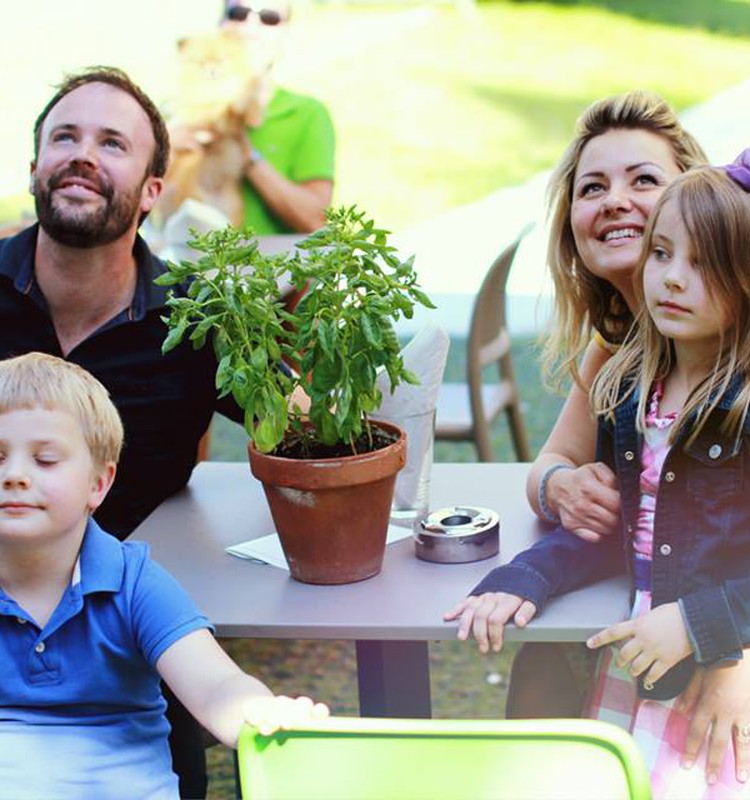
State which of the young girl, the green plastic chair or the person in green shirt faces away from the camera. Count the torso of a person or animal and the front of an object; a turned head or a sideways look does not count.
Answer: the green plastic chair

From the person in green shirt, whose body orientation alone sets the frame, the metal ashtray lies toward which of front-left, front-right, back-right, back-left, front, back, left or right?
front-left

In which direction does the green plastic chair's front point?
away from the camera

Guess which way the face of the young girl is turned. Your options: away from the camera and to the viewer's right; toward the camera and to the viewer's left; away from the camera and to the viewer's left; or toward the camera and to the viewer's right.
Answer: toward the camera and to the viewer's left

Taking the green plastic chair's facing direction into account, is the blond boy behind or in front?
in front

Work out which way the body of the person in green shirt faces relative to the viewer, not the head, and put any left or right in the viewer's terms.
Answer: facing the viewer and to the left of the viewer

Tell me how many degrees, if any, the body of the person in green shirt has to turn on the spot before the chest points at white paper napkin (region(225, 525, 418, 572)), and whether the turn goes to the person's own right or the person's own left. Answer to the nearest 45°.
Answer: approximately 45° to the person's own left

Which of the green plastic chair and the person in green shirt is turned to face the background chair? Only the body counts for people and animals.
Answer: the green plastic chair

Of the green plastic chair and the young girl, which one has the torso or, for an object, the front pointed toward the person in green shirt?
the green plastic chair

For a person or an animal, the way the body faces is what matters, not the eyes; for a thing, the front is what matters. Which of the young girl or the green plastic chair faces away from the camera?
the green plastic chair

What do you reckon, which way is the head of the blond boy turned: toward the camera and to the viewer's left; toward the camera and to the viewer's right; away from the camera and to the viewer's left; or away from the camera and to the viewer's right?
toward the camera and to the viewer's left

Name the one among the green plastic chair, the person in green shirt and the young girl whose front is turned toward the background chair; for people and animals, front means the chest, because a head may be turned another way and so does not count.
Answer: the green plastic chair

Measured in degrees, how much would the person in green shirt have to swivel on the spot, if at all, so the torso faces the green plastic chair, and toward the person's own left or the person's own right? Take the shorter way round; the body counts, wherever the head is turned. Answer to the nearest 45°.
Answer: approximately 45° to the person's own left

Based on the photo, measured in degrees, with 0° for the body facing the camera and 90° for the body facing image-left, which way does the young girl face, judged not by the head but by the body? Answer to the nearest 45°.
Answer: approximately 45°

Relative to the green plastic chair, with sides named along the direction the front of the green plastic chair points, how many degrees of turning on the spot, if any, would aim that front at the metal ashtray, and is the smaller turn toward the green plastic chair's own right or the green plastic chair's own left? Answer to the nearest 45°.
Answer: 0° — it already faces it

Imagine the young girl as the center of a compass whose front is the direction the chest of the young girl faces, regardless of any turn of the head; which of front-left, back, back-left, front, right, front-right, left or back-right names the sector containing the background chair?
back-right

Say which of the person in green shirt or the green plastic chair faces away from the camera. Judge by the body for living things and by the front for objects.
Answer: the green plastic chair
